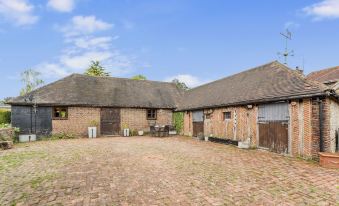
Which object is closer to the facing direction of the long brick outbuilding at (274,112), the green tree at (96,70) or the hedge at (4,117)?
the hedge

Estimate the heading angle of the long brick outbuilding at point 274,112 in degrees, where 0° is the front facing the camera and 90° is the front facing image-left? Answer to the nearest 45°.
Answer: approximately 45°

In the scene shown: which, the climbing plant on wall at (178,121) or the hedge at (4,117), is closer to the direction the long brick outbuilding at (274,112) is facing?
the hedge
